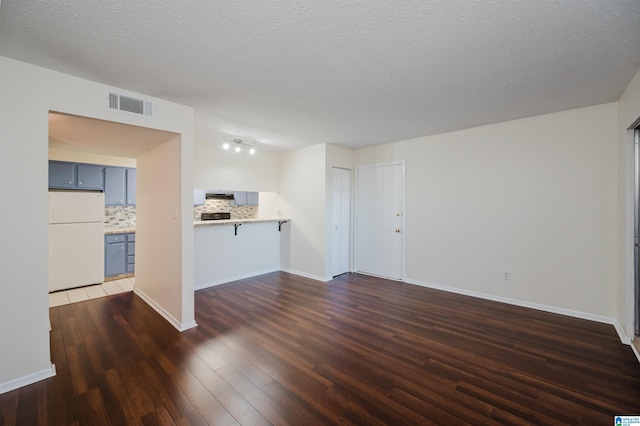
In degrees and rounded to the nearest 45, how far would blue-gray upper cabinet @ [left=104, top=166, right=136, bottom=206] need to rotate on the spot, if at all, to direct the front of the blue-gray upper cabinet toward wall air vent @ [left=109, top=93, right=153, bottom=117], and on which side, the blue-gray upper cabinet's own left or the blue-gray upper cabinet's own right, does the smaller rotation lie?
0° — it already faces it

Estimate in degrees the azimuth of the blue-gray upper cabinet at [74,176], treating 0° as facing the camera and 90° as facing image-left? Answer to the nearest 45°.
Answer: approximately 0°

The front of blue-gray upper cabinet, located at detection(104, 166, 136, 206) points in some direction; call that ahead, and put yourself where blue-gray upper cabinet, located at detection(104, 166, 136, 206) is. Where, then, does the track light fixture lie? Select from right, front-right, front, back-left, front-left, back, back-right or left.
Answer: front-left

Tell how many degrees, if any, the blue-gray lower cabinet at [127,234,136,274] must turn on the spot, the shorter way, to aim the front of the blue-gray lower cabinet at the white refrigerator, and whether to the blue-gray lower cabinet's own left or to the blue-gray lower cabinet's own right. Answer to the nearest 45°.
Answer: approximately 90° to the blue-gray lower cabinet's own right
